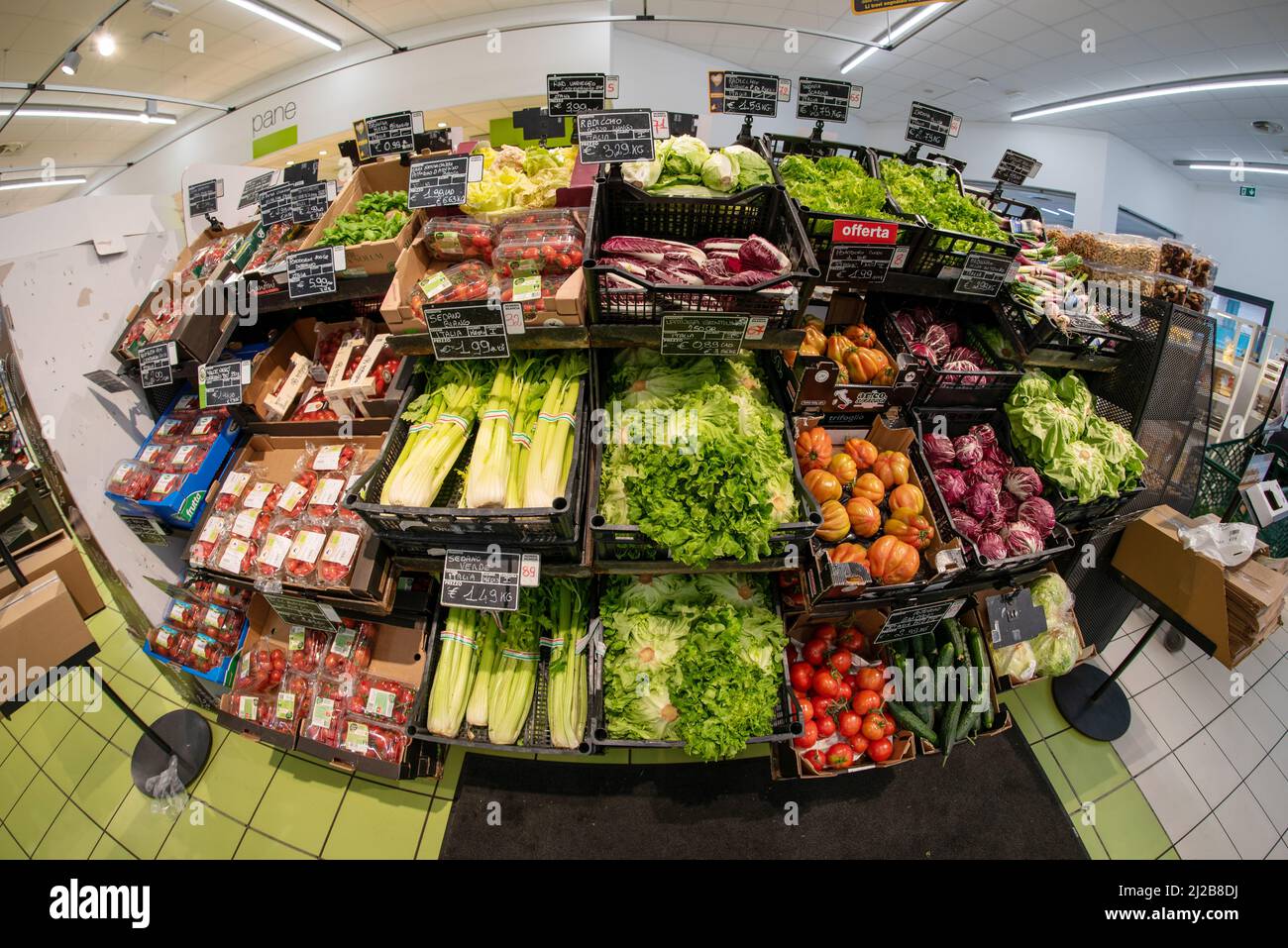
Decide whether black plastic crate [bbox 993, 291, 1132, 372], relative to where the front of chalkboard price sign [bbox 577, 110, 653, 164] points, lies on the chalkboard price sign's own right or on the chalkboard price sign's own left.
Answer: on the chalkboard price sign's own left

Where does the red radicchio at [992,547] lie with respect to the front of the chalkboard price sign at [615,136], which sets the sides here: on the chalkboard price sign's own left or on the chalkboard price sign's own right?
on the chalkboard price sign's own left

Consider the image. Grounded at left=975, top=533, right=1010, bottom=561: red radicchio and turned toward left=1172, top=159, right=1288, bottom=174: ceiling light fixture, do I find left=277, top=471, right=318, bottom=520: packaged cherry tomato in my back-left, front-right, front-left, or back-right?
back-left

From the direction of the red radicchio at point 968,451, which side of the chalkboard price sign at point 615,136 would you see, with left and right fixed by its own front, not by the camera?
left

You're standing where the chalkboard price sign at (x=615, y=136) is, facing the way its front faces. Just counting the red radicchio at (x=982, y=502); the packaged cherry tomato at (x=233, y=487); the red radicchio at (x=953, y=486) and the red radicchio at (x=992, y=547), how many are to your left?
3

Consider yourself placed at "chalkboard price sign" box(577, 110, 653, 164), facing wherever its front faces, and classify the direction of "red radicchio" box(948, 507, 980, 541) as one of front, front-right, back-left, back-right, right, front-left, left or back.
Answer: left

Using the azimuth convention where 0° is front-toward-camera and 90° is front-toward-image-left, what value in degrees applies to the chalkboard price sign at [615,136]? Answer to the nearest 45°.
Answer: approximately 0°

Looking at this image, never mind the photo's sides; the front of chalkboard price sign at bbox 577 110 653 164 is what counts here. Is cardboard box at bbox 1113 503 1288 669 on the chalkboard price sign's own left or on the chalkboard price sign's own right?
on the chalkboard price sign's own left
